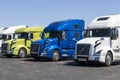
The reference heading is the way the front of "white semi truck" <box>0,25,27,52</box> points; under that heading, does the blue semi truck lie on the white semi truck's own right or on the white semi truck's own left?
on the white semi truck's own left

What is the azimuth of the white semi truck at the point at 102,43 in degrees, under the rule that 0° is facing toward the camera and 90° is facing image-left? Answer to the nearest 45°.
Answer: approximately 45°

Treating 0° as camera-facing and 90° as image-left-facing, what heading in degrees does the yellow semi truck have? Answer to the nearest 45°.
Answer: approximately 45°

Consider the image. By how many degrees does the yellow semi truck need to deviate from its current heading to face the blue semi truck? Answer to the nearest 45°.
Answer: approximately 90° to its left

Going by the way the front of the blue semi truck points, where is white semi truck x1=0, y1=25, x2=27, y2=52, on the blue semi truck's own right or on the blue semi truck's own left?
on the blue semi truck's own right

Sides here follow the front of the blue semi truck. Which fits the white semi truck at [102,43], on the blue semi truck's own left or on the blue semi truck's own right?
on the blue semi truck's own left

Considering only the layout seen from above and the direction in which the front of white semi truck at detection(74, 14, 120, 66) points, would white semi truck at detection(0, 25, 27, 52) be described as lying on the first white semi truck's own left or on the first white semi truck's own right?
on the first white semi truck's own right
